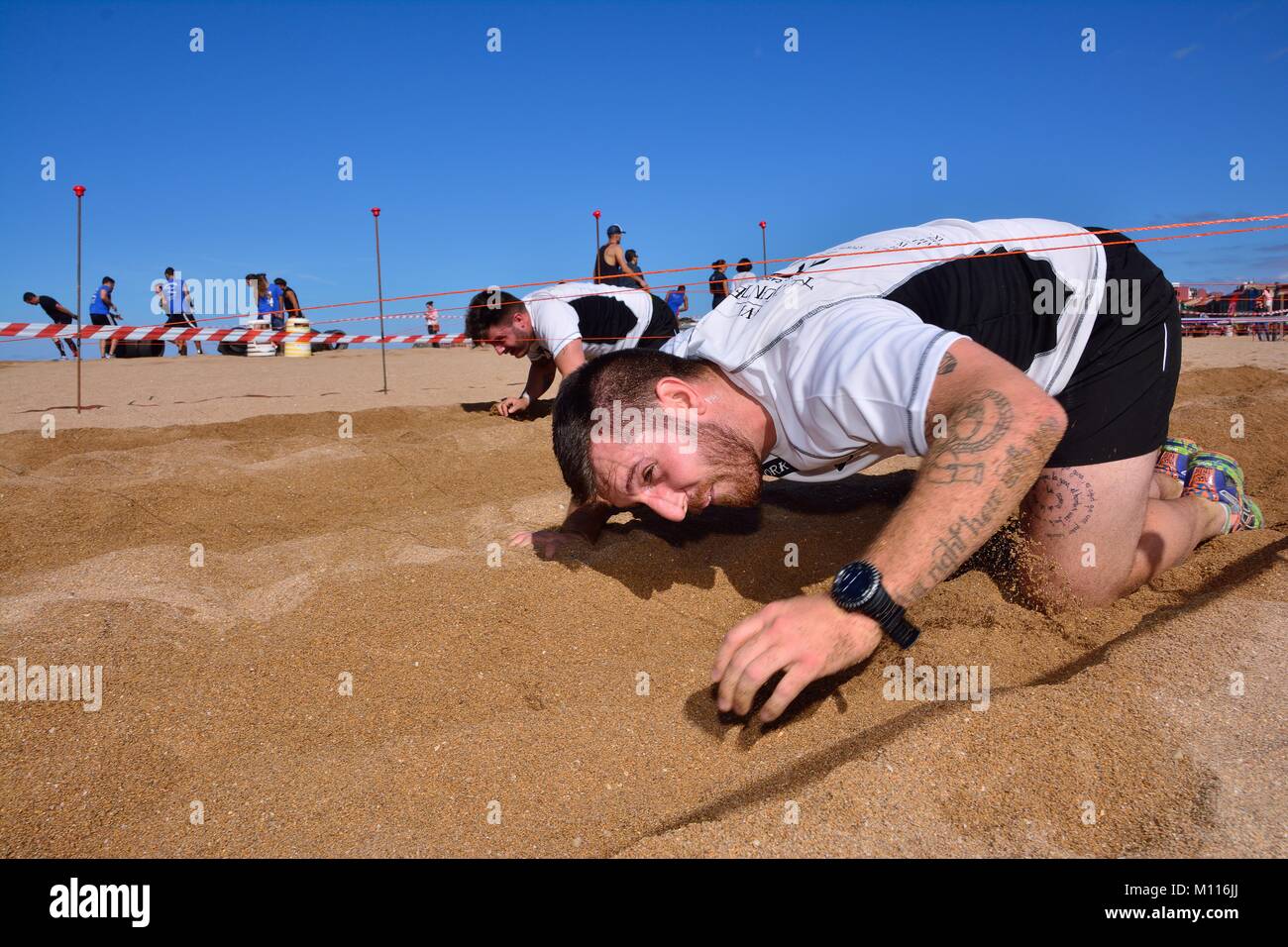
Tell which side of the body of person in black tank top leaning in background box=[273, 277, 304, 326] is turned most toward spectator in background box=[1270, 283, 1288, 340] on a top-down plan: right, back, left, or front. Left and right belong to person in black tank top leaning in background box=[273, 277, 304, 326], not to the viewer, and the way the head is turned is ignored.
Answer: back

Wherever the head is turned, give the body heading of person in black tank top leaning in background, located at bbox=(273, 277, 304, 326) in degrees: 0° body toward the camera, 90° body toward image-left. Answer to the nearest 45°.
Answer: approximately 90°
